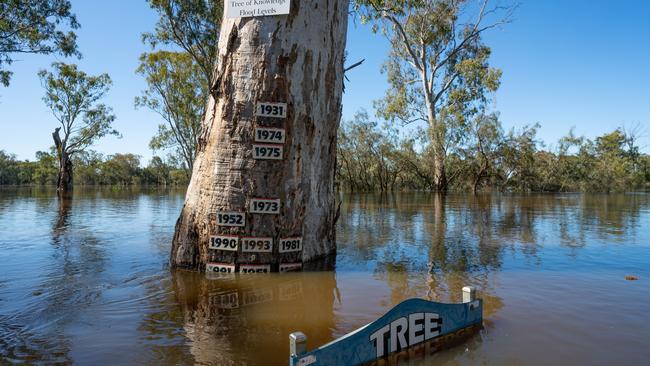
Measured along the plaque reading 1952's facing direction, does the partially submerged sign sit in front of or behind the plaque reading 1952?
in front

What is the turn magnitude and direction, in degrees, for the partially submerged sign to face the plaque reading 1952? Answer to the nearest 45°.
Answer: approximately 180°

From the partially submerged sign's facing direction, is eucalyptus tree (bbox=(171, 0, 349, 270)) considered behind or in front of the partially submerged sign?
behind

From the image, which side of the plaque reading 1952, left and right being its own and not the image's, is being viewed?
front

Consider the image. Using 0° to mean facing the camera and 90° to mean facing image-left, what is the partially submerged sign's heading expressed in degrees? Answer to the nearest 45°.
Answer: approximately 315°

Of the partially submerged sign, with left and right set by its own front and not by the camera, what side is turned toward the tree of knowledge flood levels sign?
back

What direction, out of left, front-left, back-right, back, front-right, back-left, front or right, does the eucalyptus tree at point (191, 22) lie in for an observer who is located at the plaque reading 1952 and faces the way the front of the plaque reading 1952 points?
back

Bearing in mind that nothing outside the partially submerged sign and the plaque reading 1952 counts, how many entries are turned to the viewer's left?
0
